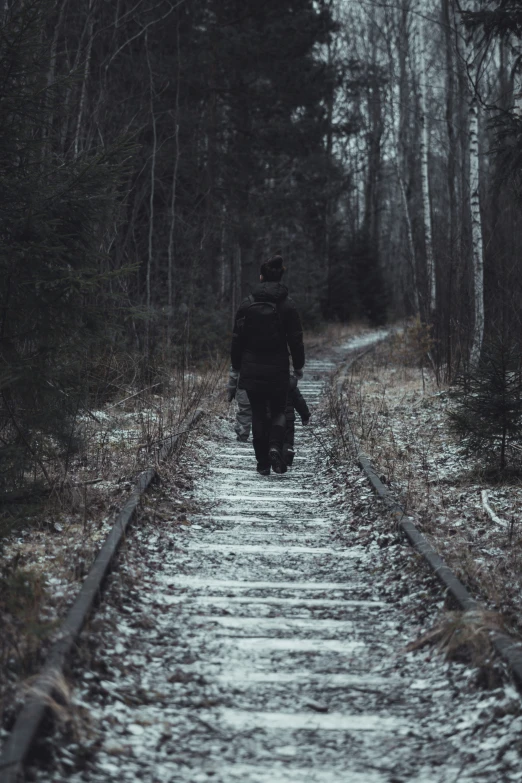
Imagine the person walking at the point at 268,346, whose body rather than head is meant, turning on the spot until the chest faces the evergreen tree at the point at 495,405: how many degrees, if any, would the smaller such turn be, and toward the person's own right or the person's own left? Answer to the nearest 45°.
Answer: approximately 90° to the person's own right

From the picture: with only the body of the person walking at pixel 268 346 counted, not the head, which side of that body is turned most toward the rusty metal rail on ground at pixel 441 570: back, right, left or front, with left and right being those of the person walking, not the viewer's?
back

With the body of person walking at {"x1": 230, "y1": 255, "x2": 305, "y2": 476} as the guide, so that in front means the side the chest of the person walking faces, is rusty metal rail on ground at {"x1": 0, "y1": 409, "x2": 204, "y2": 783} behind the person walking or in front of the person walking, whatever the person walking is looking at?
behind

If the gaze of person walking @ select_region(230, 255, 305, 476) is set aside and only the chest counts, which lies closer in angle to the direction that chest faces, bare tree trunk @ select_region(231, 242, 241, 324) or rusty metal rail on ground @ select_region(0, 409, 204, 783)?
the bare tree trunk

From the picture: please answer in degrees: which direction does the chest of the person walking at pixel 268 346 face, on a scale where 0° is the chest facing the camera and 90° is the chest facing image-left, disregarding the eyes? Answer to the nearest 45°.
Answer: approximately 180°

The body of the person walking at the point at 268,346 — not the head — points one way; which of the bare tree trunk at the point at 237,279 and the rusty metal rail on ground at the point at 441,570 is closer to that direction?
the bare tree trunk

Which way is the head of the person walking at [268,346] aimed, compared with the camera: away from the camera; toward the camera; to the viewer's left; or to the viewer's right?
away from the camera

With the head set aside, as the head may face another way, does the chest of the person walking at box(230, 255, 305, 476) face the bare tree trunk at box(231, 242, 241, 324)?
yes

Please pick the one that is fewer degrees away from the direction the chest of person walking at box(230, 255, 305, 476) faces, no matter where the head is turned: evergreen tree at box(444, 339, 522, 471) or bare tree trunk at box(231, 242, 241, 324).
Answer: the bare tree trunk
